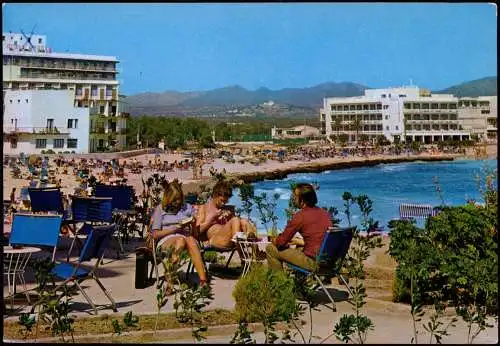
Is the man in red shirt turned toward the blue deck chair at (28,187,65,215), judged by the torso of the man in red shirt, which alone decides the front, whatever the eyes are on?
yes

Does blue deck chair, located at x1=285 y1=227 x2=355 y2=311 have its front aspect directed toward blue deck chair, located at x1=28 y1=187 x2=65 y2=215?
yes

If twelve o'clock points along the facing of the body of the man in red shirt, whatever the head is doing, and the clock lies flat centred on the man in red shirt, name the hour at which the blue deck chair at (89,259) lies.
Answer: The blue deck chair is roughly at 10 o'clock from the man in red shirt.
